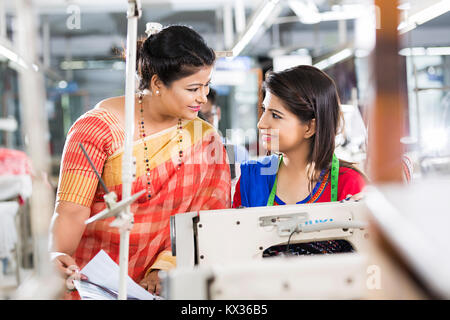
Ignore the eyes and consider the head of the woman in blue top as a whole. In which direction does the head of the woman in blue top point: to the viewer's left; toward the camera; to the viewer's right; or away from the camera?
to the viewer's left

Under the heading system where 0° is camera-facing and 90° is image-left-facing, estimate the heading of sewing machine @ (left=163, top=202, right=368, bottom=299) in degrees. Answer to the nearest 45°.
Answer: approximately 180°

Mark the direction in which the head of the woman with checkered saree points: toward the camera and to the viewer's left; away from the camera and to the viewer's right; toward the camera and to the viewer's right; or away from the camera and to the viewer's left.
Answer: toward the camera and to the viewer's right

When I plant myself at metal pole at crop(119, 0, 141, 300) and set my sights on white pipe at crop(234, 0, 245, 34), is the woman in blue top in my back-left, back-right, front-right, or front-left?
front-right

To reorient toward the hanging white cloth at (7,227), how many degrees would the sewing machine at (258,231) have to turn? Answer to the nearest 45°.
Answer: approximately 45° to its left

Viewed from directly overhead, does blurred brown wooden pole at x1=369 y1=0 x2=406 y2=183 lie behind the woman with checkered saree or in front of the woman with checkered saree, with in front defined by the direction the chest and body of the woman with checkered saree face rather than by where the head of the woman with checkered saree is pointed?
in front

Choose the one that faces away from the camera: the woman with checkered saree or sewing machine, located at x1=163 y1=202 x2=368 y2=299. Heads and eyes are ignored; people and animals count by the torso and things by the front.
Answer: the sewing machine

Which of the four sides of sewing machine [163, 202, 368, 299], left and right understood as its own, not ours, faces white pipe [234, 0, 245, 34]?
front

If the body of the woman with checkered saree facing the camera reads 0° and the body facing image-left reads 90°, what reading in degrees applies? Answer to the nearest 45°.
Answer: approximately 315°

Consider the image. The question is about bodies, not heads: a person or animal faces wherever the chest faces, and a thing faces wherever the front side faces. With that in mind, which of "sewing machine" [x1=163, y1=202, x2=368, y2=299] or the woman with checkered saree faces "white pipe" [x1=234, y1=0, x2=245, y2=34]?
the sewing machine
